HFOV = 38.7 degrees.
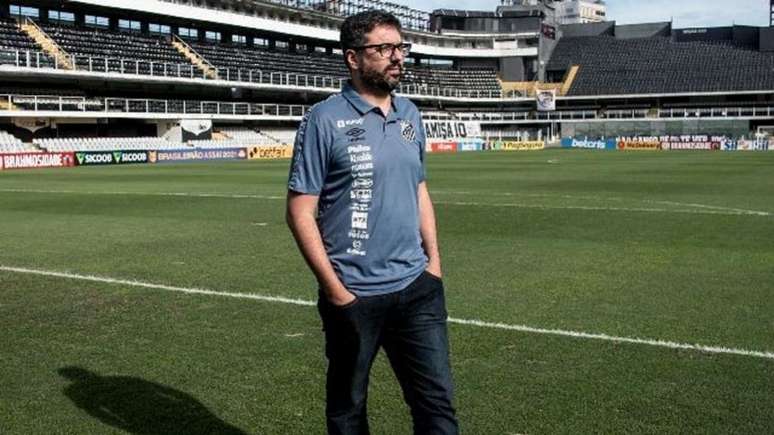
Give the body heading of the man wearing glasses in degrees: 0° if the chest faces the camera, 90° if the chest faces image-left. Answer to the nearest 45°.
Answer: approximately 315°
